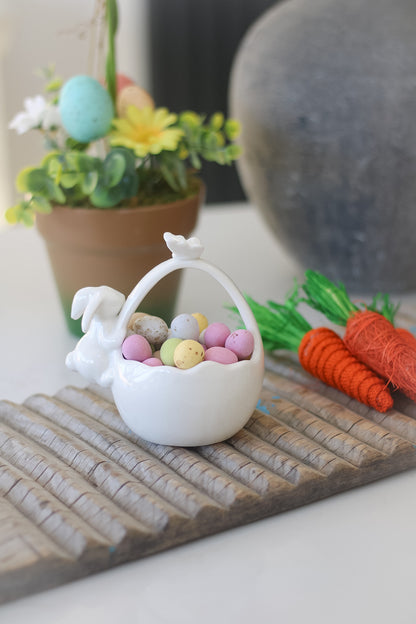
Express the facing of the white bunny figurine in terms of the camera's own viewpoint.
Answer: facing to the right of the viewer

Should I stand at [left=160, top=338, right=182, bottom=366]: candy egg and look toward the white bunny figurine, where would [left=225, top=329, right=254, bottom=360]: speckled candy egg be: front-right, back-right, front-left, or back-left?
back-right
